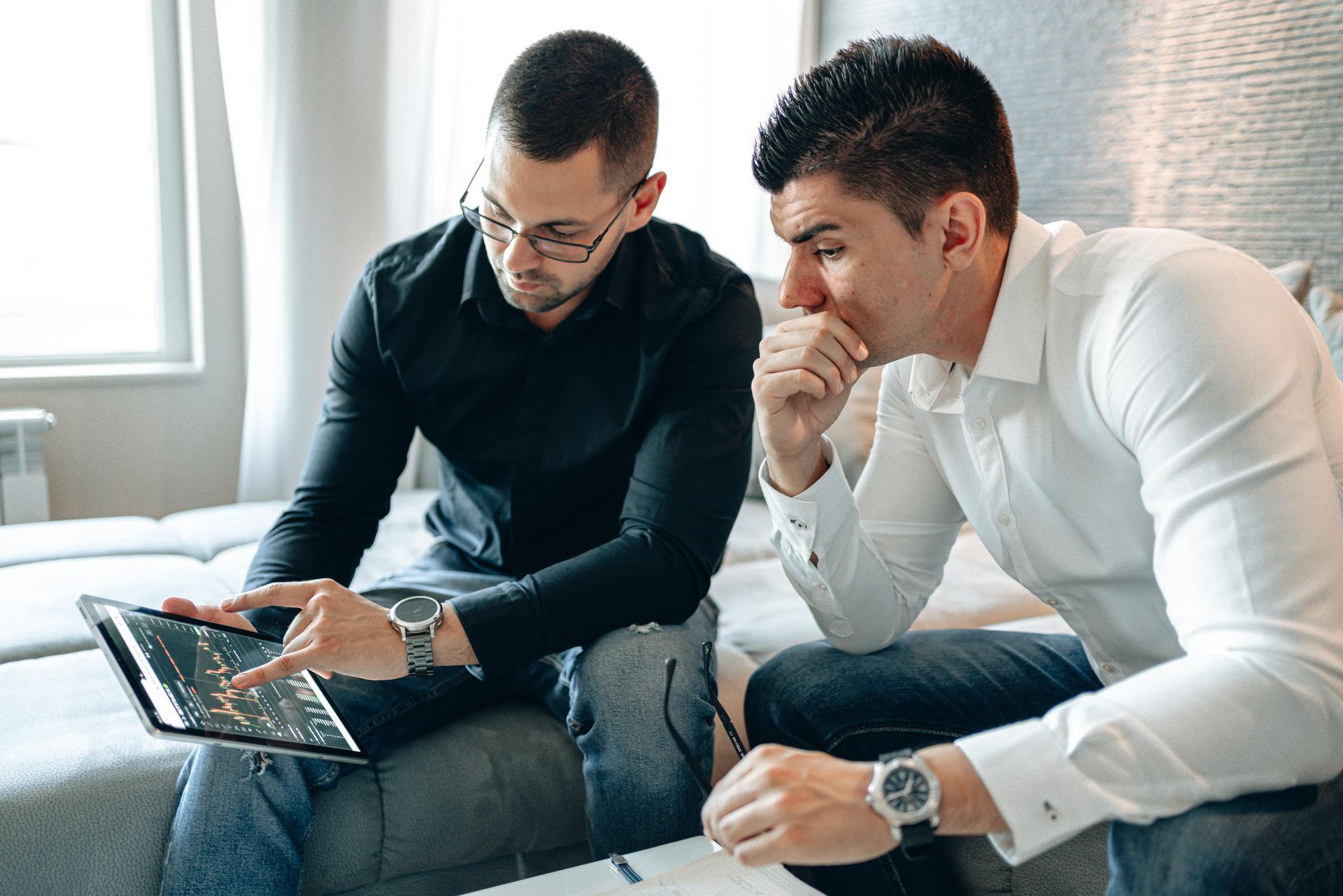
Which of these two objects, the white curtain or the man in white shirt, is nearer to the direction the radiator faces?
the man in white shirt

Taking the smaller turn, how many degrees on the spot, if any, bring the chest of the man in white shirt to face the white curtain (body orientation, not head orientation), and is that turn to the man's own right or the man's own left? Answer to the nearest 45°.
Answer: approximately 90° to the man's own right

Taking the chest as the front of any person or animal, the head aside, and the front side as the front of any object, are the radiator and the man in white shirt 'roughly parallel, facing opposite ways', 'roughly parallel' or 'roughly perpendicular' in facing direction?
roughly perpendicular

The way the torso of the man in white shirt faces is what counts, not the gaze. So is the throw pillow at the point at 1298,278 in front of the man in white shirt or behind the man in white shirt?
behind

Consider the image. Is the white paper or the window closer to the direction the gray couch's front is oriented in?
the white paper

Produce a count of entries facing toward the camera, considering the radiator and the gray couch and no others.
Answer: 2

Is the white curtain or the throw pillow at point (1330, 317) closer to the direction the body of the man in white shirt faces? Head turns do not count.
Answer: the white curtain

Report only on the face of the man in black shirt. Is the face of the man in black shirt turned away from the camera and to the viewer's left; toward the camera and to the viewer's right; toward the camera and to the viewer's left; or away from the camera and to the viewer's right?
toward the camera and to the viewer's left

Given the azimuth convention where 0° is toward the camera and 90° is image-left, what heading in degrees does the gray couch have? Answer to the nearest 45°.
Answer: approximately 0°

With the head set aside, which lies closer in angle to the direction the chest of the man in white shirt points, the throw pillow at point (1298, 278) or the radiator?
the radiator

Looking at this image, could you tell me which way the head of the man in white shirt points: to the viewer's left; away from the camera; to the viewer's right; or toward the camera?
to the viewer's left

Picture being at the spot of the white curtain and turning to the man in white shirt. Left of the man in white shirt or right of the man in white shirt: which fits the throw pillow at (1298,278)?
left

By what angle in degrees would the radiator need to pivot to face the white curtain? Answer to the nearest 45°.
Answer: approximately 90° to its left

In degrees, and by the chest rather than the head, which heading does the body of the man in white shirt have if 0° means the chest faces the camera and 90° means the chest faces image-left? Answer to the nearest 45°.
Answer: approximately 45°

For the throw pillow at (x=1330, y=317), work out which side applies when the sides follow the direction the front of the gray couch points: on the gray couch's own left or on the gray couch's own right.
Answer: on the gray couch's own left
